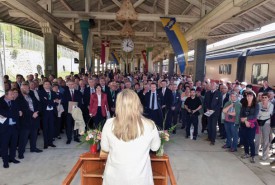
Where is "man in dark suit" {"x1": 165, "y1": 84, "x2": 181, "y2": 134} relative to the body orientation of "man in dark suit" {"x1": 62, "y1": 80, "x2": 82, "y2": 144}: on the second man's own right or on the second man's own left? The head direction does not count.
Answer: on the second man's own left

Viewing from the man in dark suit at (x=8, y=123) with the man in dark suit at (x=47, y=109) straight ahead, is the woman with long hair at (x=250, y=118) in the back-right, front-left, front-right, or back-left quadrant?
front-right

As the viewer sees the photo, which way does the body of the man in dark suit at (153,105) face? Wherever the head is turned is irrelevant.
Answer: toward the camera

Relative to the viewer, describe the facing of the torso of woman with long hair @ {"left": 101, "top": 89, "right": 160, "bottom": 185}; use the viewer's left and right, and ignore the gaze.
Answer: facing away from the viewer

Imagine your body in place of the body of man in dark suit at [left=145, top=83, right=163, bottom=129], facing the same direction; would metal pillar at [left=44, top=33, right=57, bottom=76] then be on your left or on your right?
on your right

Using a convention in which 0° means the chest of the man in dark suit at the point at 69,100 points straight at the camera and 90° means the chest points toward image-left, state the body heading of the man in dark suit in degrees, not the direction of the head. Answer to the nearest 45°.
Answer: approximately 0°

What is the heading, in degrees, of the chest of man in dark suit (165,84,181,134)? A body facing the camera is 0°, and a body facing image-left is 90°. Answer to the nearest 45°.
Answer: approximately 45°

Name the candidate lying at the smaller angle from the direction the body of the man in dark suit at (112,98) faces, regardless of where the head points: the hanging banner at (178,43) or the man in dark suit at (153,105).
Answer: the man in dark suit

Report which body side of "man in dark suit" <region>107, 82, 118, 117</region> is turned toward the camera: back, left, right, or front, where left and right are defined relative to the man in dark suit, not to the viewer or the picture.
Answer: front

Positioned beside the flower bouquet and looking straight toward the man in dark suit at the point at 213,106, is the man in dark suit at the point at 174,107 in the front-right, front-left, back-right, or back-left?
front-left

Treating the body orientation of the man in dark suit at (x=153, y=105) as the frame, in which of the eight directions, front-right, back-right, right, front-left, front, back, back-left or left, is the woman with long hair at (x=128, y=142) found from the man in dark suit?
front

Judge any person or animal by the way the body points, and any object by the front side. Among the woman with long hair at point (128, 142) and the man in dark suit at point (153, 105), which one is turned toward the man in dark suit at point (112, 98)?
the woman with long hair

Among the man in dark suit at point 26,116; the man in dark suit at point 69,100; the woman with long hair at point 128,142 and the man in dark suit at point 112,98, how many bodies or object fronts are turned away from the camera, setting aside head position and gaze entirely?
1

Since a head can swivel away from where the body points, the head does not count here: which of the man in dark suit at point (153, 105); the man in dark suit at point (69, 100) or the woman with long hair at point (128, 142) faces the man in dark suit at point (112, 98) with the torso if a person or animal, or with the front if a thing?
the woman with long hair

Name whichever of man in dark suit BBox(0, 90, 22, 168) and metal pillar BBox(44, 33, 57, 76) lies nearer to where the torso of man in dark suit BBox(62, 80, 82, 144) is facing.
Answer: the man in dark suit

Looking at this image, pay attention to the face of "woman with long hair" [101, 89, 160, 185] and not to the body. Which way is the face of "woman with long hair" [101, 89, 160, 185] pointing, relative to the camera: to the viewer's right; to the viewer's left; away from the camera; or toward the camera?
away from the camera

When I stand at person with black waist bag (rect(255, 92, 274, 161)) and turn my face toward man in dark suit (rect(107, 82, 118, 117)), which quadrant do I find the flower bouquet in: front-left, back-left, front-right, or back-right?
front-left

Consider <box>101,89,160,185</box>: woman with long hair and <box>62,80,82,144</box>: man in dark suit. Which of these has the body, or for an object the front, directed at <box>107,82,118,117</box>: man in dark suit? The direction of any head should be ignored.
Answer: the woman with long hair
